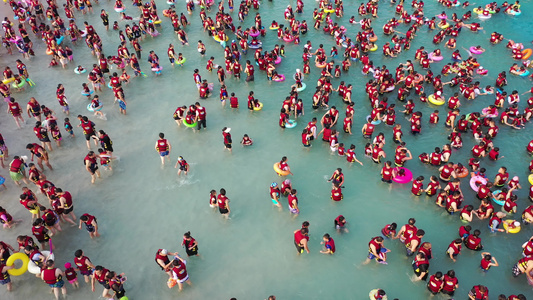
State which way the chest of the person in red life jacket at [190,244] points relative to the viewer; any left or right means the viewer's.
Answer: facing the viewer and to the left of the viewer

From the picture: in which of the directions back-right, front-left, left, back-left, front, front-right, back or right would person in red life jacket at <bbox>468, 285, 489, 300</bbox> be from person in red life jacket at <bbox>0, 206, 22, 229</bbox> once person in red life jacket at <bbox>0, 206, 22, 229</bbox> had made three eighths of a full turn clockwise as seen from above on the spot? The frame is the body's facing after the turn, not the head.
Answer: left

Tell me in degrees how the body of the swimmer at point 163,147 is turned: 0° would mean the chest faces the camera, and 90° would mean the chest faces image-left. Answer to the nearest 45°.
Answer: approximately 180°

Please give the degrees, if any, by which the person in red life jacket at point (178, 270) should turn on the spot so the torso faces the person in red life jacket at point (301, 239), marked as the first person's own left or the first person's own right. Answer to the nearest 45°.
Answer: approximately 135° to the first person's own right

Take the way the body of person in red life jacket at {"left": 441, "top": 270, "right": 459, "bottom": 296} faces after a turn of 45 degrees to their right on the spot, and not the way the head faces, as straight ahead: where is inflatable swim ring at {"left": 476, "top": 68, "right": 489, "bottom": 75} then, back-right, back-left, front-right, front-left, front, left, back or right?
front-left

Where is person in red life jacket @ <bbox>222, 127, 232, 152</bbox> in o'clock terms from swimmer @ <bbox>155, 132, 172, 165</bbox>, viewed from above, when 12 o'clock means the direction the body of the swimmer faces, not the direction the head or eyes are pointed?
The person in red life jacket is roughly at 3 o'clock from the swimmer.

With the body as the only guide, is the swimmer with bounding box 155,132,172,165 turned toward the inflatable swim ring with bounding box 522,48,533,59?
no

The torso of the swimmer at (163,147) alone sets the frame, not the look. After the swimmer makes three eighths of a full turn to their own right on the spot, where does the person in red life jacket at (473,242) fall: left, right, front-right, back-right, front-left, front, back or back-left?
front

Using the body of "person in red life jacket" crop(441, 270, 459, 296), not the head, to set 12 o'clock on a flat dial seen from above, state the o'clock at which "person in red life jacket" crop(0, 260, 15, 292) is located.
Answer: "person in red life jacket" crop(0, 260, 15, 292) is roughly at 8 o'clock from "person in red life jacket" crop(441, 270, 459, 296).

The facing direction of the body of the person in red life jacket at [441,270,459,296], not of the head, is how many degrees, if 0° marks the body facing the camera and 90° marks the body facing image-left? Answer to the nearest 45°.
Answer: approximately 180°

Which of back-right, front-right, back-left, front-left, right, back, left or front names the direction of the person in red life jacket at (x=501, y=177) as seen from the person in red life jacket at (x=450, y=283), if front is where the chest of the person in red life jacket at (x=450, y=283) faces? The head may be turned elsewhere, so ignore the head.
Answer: front

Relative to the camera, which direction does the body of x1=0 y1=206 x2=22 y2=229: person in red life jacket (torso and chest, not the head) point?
to the viewer's right

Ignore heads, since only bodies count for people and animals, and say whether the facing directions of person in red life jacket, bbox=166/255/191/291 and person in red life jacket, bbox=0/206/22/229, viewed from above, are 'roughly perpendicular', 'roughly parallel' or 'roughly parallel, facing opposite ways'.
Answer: roughly perpendicular
